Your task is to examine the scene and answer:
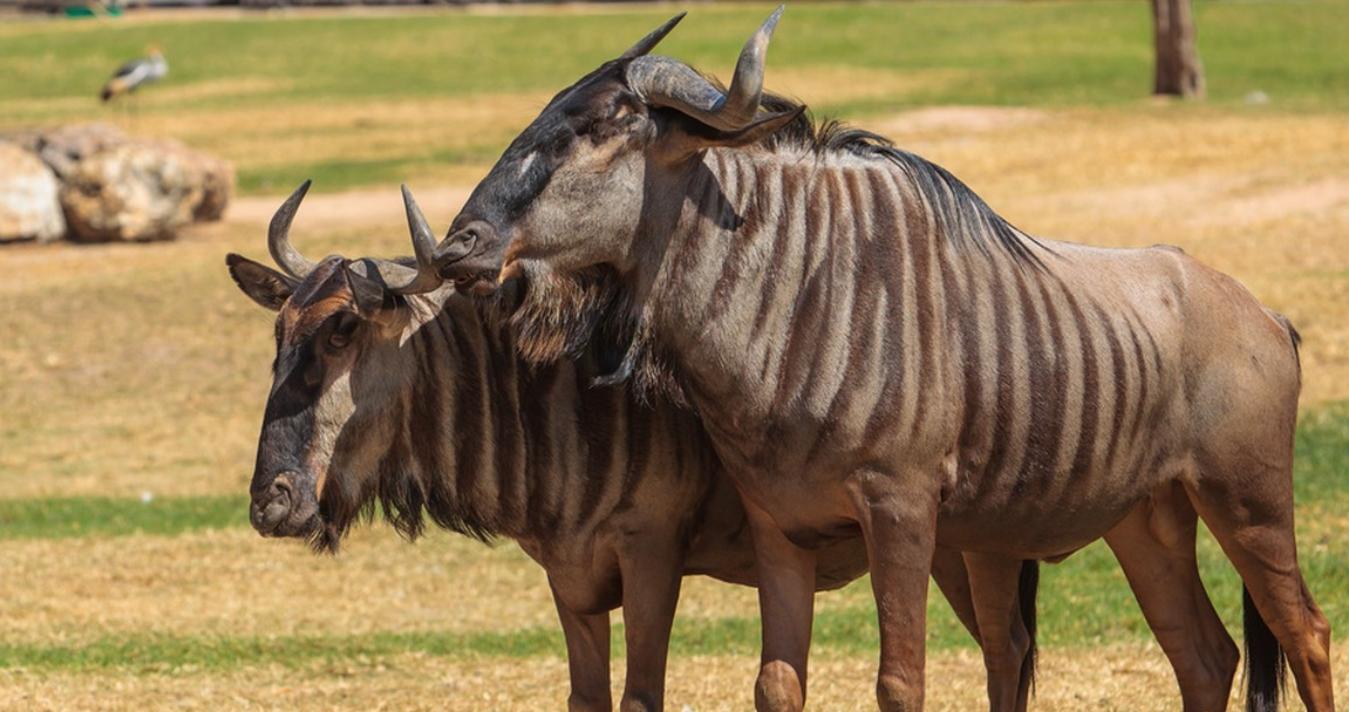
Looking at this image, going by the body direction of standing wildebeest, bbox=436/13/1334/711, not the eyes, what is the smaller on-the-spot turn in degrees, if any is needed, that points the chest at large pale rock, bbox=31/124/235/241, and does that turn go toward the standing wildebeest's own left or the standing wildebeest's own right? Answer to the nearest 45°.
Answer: approximately 90° to the standing wildebeest's own right

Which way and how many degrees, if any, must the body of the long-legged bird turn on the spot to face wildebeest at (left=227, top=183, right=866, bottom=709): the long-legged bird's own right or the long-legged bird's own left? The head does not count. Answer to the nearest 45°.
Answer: approximately 90° to the long-legged bird's own right

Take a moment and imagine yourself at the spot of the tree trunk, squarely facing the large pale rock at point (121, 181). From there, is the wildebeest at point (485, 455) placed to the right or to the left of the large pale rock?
left

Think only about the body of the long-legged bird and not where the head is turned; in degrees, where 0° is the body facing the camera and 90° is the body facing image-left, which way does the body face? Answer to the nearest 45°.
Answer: approximately 270°

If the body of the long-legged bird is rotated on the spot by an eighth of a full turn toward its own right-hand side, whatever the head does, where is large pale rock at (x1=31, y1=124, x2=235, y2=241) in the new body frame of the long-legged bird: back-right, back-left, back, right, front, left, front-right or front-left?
front-right

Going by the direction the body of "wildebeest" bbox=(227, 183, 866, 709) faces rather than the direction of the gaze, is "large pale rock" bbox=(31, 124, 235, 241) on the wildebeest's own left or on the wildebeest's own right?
on the wildebeest's own right

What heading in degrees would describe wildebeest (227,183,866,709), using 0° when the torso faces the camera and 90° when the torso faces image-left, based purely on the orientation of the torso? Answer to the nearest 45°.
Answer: approximately 45°
